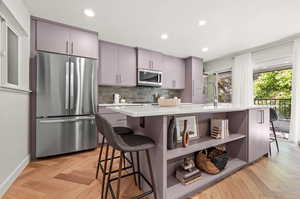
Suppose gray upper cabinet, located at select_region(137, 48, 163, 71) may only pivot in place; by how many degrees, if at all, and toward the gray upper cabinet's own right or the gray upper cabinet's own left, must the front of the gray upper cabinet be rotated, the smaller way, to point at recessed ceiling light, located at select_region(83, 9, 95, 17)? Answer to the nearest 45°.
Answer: approximately 90° to the gray upper cabinet's own right

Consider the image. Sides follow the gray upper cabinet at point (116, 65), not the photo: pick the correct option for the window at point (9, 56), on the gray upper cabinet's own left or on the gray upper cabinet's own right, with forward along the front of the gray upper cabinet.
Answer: on the gray upper cabinet's own right

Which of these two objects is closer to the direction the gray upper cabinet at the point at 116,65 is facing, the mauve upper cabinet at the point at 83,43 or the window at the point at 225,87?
the window

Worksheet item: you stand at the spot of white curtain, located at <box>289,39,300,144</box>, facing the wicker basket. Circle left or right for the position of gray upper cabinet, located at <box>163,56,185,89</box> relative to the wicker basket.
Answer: right

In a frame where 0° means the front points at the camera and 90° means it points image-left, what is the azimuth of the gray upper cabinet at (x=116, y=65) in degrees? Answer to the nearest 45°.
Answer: approximately 315°

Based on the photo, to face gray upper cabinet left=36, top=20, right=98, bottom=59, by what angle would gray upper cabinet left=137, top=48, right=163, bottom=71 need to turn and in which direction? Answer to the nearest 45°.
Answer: approximately 90° to its right

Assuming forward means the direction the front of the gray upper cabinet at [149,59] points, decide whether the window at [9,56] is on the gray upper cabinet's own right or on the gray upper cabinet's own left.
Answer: on the gray upper cabinet's own right

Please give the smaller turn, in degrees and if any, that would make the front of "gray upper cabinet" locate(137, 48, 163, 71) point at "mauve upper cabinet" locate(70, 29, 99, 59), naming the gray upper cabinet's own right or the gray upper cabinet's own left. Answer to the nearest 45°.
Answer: approximately 90° to the gray upper cabinet's own right

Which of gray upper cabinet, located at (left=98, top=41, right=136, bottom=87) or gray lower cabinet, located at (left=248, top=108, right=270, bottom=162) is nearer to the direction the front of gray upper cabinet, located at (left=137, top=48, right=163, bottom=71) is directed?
the gray lower cabinet

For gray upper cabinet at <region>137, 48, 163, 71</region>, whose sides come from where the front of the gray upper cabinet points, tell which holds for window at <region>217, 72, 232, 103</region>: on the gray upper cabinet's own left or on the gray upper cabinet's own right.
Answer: on the gray upper cabinet's own left
